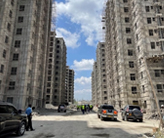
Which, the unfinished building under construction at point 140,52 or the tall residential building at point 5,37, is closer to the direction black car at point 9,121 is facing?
the unfinished building under construction

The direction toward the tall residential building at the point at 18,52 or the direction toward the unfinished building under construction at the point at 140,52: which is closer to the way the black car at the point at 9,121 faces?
the unfinished building under construction

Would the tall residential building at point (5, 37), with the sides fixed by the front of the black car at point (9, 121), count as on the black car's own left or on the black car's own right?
on the black car's own left

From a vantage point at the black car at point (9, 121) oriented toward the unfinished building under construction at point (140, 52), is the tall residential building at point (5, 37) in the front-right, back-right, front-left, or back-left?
front-left
